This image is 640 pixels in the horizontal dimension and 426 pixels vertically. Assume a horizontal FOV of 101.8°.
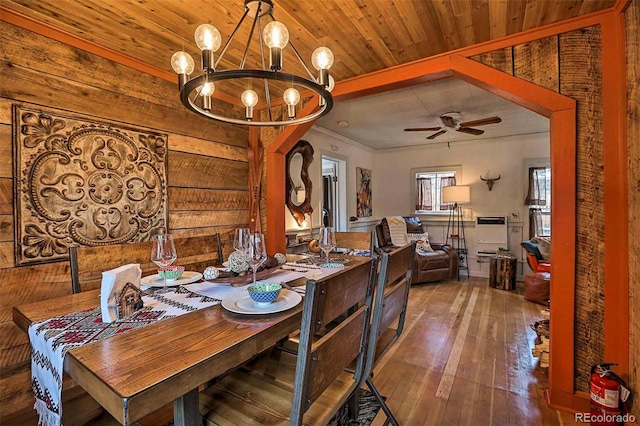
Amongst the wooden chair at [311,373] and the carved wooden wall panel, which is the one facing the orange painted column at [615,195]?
the carved wooden wall panel

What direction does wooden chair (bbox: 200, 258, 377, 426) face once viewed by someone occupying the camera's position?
facing away from the viewer and to the left of the viewer

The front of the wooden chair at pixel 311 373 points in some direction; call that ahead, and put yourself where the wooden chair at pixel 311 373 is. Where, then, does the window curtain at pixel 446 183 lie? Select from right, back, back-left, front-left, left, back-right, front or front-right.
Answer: right

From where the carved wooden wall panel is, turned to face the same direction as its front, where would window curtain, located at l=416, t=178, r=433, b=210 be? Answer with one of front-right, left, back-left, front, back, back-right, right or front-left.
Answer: front-left

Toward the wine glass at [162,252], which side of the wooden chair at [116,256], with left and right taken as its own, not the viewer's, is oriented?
front

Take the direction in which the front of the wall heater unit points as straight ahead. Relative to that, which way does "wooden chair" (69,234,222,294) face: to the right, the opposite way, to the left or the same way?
to the left

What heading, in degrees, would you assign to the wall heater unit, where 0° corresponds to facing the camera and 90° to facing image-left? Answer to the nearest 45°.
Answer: approximately 0°

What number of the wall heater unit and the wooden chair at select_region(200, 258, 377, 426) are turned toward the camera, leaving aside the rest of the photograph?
1

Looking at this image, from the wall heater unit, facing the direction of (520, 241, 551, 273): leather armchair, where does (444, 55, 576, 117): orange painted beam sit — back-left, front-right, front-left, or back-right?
front-right

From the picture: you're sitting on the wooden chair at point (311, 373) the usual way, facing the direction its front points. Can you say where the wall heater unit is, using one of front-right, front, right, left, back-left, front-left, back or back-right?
right

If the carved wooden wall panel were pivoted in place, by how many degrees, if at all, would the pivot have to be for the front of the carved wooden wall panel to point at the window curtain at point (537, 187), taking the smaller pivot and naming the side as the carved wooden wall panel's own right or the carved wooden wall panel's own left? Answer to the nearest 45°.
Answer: approximately 45° to the carved wooden wall panel's own left

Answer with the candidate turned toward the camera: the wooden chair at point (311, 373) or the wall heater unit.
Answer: the wall heater unit

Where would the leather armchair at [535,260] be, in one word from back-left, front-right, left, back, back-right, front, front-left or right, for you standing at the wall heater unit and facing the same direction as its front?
front-left

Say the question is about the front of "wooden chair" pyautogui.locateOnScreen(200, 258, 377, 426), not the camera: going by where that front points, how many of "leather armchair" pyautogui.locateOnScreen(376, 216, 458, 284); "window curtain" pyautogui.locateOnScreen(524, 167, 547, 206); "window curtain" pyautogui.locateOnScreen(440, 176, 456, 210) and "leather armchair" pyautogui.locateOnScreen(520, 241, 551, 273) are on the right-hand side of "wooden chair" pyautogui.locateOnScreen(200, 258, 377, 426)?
4

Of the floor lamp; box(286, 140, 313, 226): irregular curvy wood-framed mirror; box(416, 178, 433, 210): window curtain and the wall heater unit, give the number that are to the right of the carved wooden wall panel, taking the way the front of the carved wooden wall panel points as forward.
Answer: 0

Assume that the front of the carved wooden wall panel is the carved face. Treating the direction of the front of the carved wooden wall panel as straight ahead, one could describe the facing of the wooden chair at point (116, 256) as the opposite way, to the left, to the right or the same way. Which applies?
the same way

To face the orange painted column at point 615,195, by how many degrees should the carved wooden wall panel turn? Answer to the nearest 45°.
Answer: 0° — it already faces it

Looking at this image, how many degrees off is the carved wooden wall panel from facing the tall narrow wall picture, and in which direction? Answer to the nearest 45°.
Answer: approximately 45° to its left

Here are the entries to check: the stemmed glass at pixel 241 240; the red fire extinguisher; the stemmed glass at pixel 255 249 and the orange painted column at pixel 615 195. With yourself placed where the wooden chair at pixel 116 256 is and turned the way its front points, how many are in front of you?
4

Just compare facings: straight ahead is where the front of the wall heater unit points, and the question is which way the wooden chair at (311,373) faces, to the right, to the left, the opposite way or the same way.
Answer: to the right

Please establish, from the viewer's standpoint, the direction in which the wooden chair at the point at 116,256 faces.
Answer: facing the viewer and to the right of the viewer

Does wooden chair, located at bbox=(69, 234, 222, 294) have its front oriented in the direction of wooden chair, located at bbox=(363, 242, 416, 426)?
yes
